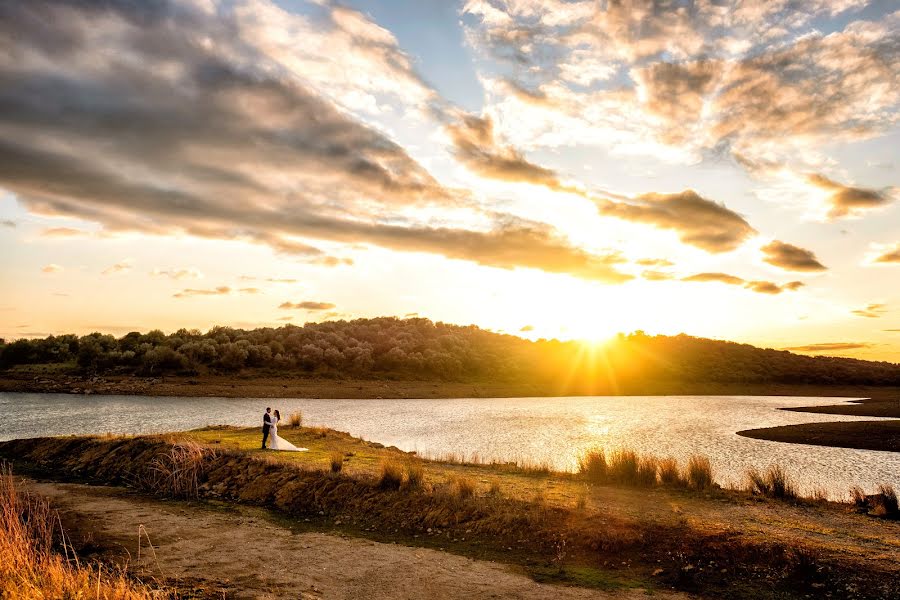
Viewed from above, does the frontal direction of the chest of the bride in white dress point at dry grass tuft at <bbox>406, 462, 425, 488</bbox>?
no

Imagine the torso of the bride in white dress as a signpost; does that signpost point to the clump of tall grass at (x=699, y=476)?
no

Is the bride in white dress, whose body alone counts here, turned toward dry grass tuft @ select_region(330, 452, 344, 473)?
no

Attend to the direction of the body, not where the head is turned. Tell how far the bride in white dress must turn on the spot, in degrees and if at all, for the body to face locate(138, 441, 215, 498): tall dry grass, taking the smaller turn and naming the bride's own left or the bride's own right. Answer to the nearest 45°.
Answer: approximately 45° to the bride's own left

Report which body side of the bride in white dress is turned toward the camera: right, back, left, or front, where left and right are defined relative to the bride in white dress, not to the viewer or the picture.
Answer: left

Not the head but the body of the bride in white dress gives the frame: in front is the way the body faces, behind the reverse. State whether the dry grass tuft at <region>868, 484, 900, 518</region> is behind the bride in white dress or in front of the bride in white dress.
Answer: behind

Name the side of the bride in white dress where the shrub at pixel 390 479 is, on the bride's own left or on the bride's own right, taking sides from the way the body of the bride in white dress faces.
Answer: on the bride's own left

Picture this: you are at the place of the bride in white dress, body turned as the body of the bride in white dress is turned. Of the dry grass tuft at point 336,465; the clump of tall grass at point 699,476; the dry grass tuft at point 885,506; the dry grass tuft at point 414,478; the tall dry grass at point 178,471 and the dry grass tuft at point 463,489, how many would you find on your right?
0

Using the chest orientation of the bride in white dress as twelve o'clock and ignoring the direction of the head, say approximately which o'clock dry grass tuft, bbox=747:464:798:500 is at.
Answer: The dry grass tuft is roughly at 7 o'clock from the bride in white dress.

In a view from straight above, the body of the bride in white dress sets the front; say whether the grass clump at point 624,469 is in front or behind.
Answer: behind

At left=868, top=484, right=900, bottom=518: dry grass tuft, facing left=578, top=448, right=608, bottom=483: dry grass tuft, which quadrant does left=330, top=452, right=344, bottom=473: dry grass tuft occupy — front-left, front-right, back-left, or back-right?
front-left

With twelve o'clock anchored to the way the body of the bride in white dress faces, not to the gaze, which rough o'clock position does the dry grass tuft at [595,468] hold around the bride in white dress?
The dry grass tuft is roughly at 7 o'clock from the bride in white dress.

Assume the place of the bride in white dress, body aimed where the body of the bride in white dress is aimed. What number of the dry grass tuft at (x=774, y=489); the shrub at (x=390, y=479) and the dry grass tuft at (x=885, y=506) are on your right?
0

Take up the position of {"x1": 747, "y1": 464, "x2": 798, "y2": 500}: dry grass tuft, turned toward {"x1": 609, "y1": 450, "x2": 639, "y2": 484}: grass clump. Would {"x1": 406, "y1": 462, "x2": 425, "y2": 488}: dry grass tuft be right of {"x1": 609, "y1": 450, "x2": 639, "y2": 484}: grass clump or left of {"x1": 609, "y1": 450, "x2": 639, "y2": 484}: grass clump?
left

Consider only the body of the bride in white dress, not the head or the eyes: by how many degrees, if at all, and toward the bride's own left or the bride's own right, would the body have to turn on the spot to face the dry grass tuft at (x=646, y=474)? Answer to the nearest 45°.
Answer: approximately 135° to the bride's own left

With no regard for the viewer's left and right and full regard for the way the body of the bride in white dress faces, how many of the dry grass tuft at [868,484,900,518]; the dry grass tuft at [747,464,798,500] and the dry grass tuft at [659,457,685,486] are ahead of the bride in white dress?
0

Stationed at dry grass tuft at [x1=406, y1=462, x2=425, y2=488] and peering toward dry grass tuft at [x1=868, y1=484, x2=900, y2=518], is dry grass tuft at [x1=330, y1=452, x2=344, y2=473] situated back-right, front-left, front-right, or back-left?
back-left
